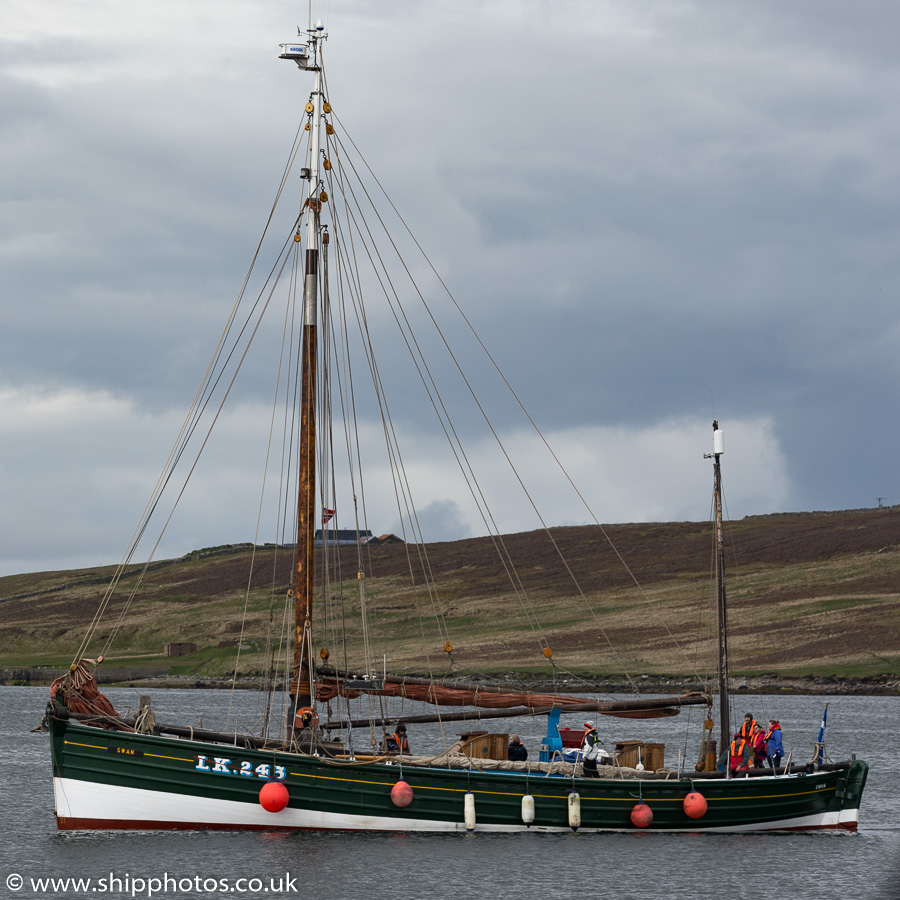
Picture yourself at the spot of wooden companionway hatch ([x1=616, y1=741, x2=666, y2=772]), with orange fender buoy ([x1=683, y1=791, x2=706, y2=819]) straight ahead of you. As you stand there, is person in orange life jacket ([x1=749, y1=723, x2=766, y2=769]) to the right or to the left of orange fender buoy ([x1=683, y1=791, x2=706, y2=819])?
left

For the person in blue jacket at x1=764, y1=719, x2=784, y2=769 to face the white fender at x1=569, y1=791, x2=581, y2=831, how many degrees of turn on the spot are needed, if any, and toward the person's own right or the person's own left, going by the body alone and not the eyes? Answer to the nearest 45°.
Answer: approximately 45° to the person's own left

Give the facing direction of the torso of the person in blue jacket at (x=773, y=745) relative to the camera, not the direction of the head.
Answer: to the viewer's left
